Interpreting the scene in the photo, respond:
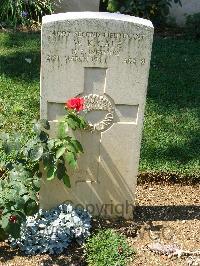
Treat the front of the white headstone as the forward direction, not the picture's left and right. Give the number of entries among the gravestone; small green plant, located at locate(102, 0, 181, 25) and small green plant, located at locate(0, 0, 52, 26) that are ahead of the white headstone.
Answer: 0

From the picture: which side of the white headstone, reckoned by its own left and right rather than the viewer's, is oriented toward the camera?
front

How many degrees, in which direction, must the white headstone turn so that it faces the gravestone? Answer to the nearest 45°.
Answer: approximately 180°

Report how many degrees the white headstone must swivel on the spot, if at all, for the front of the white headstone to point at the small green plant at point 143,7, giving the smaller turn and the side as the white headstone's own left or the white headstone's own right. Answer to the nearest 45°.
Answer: approximately 180°

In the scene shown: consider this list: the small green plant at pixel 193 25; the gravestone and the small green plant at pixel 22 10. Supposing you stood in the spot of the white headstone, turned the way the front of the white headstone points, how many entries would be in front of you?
0

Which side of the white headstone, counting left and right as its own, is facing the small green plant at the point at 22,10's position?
back
